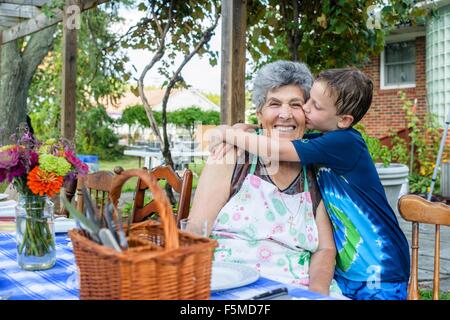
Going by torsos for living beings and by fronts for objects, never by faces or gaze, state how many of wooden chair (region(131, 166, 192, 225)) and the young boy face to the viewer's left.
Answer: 1

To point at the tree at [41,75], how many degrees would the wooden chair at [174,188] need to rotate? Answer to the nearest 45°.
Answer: approximately 180°

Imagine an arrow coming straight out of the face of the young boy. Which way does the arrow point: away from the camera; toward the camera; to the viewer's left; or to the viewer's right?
to the viewer's left

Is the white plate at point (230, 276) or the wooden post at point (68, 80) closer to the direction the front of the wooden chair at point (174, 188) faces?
the white plate

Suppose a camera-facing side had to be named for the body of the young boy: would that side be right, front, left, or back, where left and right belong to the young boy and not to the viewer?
left

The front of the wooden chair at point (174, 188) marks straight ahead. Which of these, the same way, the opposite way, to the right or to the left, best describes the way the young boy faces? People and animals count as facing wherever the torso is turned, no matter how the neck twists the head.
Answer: to the right

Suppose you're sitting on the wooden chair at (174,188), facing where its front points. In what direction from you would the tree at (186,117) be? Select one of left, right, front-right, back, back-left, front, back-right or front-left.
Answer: back

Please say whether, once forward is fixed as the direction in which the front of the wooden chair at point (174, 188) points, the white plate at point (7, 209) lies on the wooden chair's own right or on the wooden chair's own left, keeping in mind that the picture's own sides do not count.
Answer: on the wooden chair's own right

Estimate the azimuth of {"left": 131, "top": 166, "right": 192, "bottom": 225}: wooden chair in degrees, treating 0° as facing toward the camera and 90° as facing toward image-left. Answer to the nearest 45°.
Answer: approximately 0°

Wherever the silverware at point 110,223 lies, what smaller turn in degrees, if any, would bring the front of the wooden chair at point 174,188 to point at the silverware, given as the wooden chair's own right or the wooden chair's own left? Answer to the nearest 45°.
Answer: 0° — it already faces it
